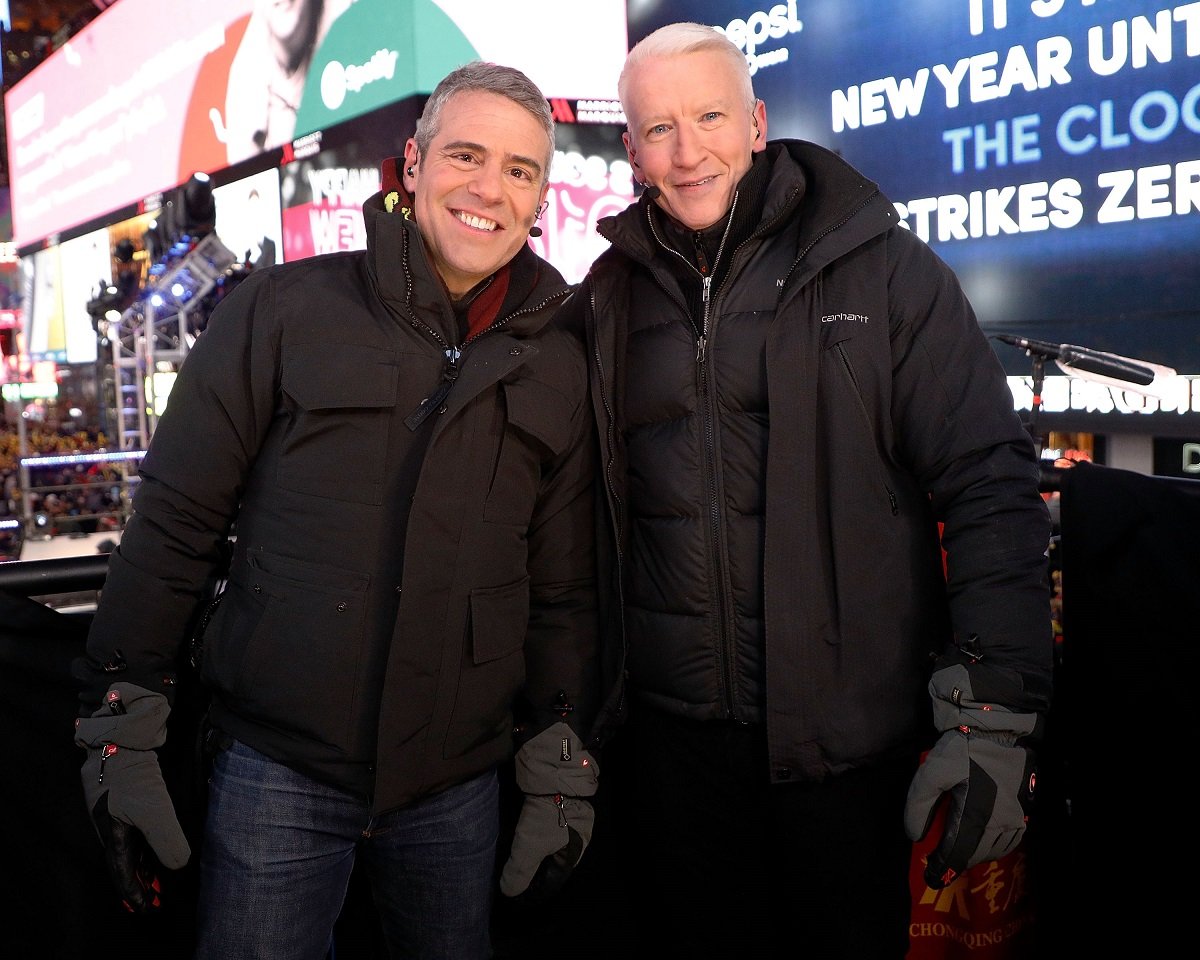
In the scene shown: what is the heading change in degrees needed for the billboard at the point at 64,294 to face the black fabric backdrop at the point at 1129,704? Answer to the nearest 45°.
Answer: approximately 45° to its left

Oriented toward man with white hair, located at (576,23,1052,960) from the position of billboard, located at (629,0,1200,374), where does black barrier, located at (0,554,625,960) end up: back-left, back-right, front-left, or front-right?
front-right

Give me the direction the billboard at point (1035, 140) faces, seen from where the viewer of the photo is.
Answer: facing the viewer and to the left of the viewer

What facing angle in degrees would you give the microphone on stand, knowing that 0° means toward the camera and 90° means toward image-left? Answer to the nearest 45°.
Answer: approximately 270°

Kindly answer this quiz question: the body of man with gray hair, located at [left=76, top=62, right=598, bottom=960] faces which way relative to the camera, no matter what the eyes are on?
toward the camera

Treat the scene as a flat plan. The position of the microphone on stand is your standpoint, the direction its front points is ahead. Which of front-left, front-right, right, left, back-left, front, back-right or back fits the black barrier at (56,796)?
back-right

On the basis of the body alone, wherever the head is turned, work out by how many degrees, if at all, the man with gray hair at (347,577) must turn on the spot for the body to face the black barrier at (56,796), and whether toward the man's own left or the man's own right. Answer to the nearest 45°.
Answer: approximately 135° to the man's own right

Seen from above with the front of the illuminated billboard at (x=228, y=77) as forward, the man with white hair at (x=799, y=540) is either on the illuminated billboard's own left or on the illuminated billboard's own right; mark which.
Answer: on the illuminated billboard's own left

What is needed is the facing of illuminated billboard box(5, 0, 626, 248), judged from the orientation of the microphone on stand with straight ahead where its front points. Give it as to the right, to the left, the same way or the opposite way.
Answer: to the right

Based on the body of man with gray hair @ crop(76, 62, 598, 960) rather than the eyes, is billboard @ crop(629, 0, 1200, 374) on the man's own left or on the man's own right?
on the man's own left

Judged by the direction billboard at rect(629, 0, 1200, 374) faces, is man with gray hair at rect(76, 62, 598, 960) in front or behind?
in front

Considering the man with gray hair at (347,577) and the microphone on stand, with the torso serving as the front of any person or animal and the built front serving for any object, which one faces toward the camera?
the man with gray hair
